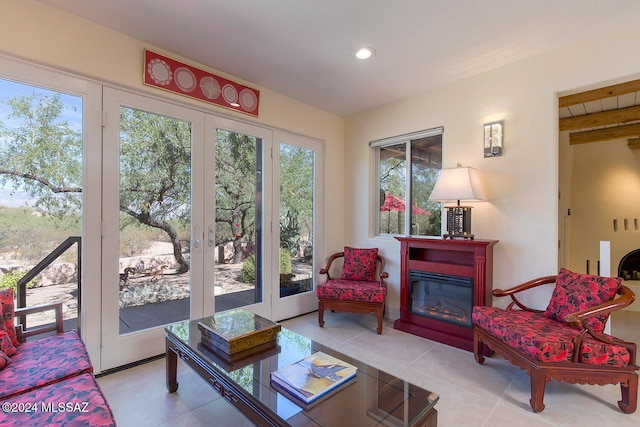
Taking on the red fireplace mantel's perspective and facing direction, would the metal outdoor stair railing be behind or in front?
in front

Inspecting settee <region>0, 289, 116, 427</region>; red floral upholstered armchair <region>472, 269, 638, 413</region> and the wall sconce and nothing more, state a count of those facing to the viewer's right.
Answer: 1

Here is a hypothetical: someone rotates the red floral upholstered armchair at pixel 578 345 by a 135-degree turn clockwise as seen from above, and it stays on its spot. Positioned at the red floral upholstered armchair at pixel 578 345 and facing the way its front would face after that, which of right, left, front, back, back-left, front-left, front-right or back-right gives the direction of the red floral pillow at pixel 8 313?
back-left

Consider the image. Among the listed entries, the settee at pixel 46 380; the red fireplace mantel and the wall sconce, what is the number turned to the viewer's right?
1

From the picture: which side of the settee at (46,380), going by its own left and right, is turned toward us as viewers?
right

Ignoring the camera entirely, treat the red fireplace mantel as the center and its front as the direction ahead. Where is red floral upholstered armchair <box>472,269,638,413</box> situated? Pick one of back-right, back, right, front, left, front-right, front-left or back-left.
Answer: left

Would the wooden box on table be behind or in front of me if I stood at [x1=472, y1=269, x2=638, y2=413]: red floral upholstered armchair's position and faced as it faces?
in front

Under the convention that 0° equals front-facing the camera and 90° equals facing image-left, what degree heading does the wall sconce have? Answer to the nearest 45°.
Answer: approximately 45°

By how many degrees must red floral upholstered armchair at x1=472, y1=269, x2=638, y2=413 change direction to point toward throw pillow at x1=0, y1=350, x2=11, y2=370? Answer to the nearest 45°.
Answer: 0° — it already faces it

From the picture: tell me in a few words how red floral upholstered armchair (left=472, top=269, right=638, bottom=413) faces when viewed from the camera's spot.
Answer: facing the viewer and to the left of the viewer

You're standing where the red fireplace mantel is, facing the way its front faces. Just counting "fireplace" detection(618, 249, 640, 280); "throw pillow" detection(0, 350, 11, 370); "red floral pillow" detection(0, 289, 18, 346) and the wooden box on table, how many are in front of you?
3

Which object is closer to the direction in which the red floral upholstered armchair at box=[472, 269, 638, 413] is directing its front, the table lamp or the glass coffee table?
the glass coffee table

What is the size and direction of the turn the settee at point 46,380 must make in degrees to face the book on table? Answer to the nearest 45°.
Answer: approximately 45° to its right
